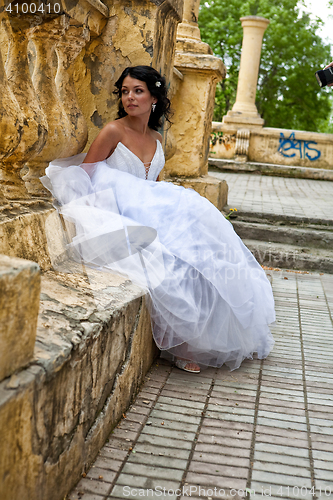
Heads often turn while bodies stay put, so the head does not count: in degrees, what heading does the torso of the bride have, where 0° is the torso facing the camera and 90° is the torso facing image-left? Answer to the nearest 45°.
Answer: approximately 315°

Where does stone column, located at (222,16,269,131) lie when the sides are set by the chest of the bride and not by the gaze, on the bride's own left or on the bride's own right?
on the bride's own left

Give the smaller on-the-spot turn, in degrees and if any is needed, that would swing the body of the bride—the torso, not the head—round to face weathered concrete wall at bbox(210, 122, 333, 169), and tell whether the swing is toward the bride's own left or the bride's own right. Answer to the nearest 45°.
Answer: approximately 135° to the bride's own left

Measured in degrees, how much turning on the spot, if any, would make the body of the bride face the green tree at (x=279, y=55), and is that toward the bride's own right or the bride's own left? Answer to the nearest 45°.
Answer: approximately 135° to the bride's own left

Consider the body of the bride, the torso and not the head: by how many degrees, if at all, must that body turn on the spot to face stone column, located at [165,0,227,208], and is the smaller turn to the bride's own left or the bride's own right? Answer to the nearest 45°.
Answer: approximately 135° to the bride's own left

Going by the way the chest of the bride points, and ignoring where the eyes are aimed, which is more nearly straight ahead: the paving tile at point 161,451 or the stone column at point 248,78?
the paving tile

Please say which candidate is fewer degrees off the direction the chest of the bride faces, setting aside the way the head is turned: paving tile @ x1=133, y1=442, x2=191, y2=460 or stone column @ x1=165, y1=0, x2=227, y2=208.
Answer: the paving tile
